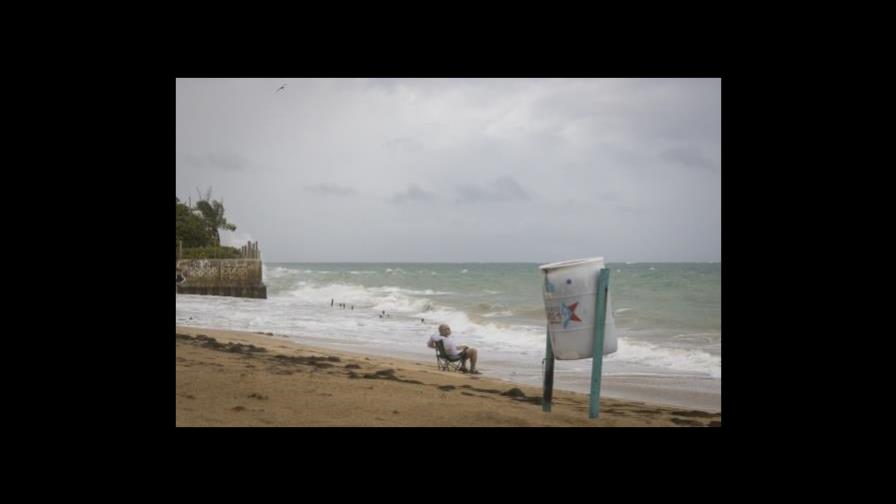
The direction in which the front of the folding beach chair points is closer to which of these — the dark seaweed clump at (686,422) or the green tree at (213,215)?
the dark seaweed clump

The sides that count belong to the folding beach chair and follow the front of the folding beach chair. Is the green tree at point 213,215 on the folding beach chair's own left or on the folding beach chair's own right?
on the folding beach chair's own left

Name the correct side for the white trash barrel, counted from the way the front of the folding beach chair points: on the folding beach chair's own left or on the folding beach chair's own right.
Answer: on the folding beach chair's own right

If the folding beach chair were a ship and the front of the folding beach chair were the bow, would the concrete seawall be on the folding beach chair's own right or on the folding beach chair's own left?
on the folding beach chair's own left

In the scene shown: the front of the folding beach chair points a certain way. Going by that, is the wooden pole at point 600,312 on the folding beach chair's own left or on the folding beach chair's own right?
on the folding beach chair's own right

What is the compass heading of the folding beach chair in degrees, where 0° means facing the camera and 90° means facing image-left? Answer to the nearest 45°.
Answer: approximately 270°

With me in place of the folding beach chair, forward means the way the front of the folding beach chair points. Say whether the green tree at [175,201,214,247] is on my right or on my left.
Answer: on my left
